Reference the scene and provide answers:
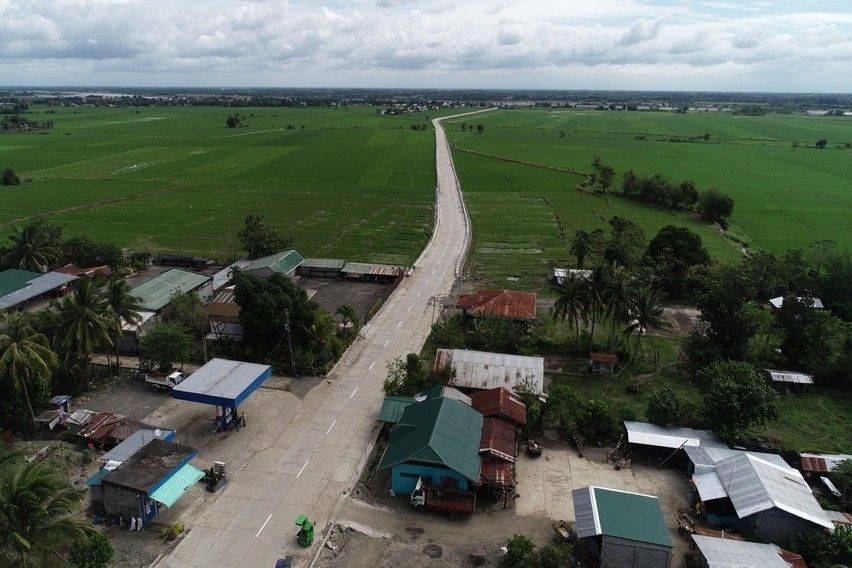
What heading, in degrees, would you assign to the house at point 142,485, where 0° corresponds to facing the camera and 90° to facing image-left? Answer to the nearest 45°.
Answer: approximately 315°

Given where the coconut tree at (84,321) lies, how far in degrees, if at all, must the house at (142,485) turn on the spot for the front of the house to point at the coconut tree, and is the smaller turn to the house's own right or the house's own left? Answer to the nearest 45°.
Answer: approximately 135° to the house's own left

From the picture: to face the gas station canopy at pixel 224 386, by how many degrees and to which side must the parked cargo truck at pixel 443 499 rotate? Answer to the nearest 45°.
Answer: approximately 45° to its right

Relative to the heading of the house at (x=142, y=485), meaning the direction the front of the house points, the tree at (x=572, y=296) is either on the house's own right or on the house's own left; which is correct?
on the house's own left

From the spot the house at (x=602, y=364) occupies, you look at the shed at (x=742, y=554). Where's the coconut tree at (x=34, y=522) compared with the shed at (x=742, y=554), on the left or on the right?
right

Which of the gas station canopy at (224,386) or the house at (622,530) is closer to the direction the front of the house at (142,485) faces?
the house
